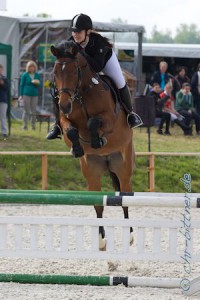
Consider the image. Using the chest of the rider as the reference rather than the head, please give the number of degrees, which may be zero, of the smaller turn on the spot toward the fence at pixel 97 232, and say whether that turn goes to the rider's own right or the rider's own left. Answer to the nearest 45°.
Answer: approximately 45° to the rider's own left

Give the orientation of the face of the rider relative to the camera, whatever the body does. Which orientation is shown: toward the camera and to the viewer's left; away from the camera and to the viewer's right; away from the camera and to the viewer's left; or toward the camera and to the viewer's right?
toward the camera and to the viewer's left

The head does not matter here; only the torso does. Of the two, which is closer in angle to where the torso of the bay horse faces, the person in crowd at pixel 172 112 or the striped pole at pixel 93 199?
the striped pole

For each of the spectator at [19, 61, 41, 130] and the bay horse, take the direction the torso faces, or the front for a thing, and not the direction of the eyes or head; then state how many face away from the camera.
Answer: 0

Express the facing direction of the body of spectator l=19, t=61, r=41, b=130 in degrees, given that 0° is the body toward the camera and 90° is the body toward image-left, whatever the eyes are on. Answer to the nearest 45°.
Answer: approximately 0°

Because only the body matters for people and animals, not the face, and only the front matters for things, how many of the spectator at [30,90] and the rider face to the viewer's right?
0

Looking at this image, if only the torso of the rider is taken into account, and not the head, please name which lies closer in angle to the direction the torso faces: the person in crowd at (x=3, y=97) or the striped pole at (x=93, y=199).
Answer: the striped pole

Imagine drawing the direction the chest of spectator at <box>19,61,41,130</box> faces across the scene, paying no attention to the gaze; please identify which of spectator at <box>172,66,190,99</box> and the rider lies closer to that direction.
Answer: the rider

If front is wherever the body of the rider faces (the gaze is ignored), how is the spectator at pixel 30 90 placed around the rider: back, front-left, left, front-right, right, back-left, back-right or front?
back-right

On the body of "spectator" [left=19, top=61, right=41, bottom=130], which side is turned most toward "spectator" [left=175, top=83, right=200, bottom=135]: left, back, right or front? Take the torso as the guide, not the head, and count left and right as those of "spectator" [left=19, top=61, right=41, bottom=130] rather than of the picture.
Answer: left

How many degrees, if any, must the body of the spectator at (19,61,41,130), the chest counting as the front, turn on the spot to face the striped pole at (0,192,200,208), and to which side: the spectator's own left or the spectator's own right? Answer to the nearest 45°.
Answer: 0° — they already face it
